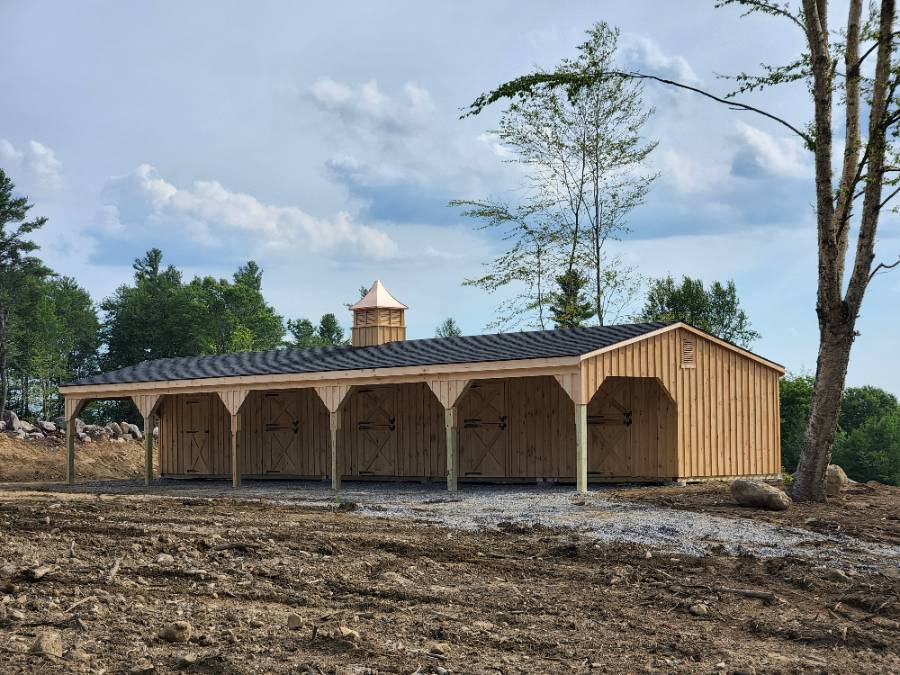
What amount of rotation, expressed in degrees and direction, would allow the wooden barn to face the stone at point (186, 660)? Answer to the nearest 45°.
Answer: approximately 45° to its left

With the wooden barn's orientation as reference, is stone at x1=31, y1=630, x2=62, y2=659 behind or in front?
in front

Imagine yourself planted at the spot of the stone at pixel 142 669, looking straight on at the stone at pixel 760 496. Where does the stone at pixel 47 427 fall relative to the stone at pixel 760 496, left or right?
left

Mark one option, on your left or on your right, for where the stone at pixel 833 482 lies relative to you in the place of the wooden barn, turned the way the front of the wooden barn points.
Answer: on your left

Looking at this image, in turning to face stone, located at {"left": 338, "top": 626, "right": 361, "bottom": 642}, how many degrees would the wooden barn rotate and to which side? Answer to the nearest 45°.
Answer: approximately 45° to its left

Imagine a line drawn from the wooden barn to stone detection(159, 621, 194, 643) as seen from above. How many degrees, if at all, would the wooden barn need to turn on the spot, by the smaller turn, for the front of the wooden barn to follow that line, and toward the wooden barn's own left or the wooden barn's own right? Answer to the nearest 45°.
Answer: approximately 45° to the wooden barn's own left

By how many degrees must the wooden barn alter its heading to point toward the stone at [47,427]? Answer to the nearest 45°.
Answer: approximately 90° to its right

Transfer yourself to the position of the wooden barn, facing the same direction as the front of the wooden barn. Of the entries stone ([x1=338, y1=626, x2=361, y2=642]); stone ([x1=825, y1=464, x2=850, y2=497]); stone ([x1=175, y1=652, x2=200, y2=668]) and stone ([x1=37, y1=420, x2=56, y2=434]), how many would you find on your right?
1

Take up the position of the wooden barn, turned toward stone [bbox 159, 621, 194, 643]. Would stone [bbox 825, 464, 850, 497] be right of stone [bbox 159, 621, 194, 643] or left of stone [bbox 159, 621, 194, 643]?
left

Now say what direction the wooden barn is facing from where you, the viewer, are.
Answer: facing the viewer and to the left of the viewer

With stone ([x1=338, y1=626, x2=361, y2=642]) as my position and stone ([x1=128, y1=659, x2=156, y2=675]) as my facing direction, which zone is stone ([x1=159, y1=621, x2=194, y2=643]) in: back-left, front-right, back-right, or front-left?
front-right

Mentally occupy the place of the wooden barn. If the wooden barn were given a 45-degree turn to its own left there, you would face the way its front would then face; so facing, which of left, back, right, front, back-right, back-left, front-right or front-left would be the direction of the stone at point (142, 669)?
front
